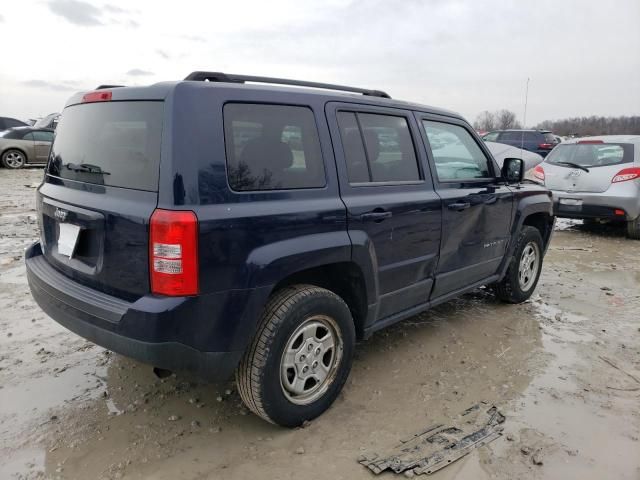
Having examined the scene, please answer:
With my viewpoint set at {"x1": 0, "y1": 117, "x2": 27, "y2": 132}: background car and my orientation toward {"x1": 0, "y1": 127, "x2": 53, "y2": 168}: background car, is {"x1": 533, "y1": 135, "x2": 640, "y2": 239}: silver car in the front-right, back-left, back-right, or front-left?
front-left

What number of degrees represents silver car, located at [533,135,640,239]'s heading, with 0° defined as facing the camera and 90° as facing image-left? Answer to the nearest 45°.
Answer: approximately 225°

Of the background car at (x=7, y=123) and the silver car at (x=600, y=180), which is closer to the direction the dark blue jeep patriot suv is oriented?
the silver car

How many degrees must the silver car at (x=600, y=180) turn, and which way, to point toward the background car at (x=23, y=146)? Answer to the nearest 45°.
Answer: approximately 135° to its left

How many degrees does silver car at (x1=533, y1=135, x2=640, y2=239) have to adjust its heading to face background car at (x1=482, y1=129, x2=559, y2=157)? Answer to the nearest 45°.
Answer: approximately 45° to its left

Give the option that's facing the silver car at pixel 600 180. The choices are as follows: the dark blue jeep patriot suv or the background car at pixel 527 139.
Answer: the dark blue jeep patriot suv

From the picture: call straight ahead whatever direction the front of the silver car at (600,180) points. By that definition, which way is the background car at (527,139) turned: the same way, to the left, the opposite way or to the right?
to the left

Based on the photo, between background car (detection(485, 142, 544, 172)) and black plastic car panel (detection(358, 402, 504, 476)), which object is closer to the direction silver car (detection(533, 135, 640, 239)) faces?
the background car

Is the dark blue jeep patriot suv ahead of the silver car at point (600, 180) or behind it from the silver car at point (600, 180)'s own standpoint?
behind

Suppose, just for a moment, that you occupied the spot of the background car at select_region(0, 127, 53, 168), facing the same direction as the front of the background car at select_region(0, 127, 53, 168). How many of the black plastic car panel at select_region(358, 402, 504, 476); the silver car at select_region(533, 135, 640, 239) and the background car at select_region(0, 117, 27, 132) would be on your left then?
1

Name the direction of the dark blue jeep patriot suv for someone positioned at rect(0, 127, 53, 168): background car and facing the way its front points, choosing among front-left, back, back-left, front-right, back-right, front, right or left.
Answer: right

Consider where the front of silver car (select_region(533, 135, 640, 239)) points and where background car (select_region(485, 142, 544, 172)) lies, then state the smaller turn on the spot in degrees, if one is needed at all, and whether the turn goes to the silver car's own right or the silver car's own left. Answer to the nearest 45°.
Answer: approximately 90° to the silver car's own left
